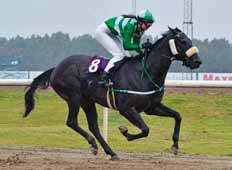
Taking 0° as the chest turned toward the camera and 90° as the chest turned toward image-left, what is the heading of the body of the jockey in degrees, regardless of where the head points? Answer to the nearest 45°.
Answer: approximately 270°

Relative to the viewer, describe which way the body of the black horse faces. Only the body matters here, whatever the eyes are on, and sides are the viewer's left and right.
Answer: facing to the right of the viewer
